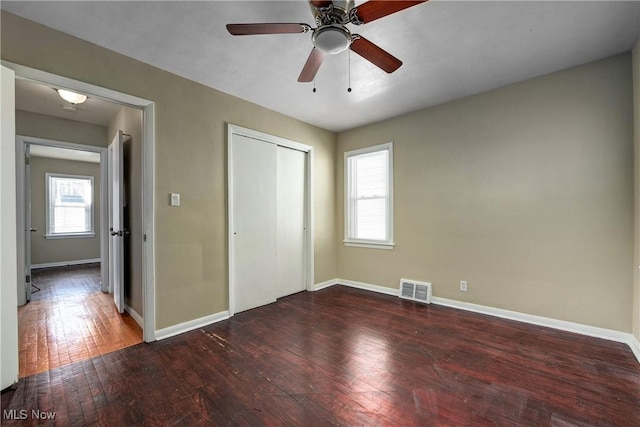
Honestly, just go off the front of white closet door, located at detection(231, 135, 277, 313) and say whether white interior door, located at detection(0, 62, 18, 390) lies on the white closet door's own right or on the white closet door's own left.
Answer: on the white closet door's own right

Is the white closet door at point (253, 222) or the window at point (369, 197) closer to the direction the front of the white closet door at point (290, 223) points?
the window

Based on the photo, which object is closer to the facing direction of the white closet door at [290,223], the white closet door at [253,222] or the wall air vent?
the wall air vent

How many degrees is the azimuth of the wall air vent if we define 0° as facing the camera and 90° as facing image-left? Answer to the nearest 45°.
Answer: approximately 45°

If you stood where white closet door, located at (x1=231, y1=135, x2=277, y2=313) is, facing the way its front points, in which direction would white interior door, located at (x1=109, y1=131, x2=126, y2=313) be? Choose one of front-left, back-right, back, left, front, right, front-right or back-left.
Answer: back-right

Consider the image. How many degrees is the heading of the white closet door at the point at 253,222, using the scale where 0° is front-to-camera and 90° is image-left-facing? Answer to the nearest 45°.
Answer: approximately 315°

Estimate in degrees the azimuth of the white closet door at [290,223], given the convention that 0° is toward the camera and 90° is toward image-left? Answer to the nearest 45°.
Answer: approximately 315°

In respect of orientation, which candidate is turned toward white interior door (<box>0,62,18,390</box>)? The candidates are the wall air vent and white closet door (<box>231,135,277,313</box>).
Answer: the wall air vent

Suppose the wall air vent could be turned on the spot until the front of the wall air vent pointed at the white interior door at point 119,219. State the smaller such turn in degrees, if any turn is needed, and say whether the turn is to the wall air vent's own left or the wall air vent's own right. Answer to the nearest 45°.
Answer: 0° — it already faces it

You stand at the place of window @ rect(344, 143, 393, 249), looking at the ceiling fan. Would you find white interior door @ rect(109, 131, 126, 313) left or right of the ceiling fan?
right

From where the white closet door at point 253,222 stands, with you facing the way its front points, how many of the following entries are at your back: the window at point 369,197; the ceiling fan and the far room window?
1

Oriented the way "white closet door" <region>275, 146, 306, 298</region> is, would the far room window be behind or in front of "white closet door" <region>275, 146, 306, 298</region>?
behind

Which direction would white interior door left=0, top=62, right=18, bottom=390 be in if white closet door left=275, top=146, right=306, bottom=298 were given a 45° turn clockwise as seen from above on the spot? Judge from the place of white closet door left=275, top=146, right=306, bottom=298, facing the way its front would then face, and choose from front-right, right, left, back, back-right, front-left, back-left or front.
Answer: front-right
